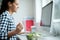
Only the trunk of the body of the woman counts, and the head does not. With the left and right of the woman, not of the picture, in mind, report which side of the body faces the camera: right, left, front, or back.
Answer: right
